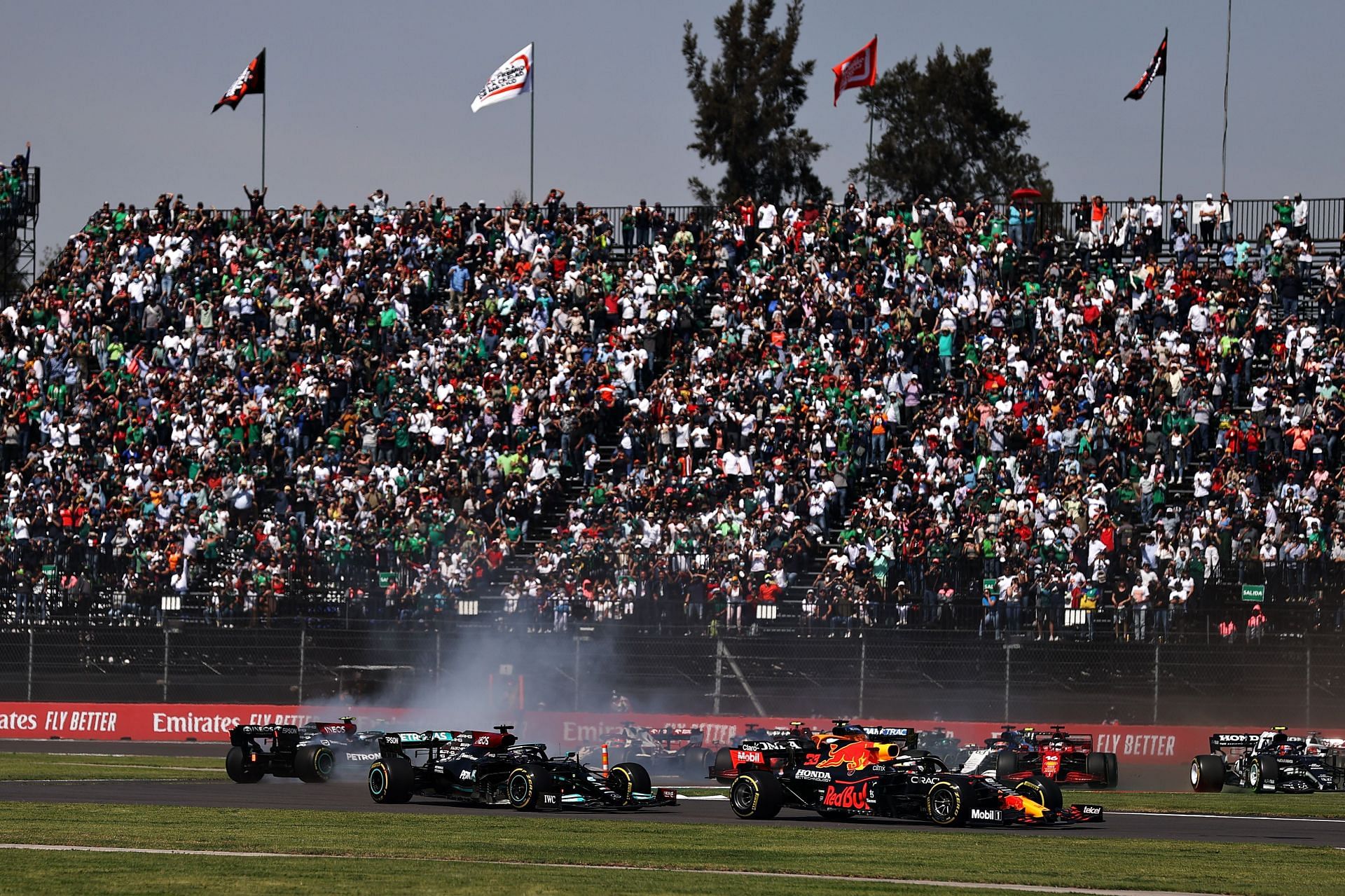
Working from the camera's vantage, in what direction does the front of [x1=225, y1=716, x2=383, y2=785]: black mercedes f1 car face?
facing away from the viewer and to the right of the viewer

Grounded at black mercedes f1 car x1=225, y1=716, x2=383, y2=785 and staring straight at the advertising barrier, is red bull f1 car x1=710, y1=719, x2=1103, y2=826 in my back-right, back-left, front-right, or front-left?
back-right

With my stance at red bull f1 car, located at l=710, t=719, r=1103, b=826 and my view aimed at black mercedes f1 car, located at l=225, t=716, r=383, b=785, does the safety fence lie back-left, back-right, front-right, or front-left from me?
front-right

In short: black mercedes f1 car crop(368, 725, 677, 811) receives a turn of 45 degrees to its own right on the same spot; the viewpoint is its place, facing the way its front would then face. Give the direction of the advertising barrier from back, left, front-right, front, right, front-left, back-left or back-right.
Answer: back

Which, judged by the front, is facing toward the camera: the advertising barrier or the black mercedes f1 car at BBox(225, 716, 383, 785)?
the advertising barrier

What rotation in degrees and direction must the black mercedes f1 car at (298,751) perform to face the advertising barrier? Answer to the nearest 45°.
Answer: approximately 45° to its left

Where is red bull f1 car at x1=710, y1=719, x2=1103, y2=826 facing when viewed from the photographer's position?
facing the viewer and to the right of the viewer

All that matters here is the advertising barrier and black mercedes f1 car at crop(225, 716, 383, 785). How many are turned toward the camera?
1

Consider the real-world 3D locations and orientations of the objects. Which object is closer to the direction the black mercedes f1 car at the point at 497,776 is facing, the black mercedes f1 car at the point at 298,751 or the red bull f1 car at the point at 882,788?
the red bull f1 car

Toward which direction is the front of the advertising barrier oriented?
toward the camera
